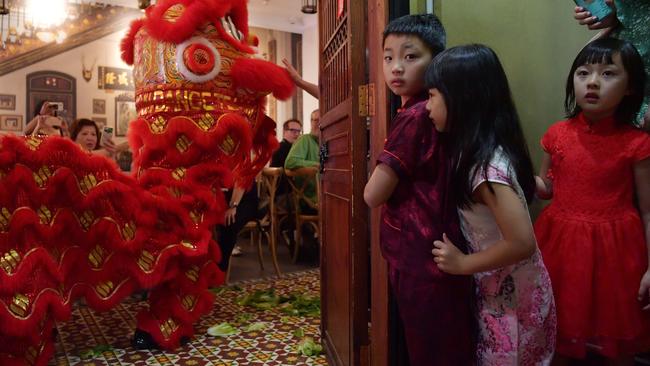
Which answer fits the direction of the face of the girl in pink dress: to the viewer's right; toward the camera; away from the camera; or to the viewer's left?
to the viewer's left

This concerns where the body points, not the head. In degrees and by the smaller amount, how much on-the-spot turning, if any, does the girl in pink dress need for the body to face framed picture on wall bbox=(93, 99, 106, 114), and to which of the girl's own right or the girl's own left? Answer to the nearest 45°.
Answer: approximately 45° to the girl's own right

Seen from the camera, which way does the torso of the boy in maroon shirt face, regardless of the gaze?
to the viewer's left

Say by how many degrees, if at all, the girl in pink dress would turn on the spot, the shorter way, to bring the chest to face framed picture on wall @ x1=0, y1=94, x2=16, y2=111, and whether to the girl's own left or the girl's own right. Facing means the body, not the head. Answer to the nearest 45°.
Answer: approximately 45° to the girl's own right

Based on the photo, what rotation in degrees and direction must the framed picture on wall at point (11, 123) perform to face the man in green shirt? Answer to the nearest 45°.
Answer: approximately 45° to its left

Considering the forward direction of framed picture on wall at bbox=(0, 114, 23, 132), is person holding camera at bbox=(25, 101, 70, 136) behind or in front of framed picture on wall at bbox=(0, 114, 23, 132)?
in front

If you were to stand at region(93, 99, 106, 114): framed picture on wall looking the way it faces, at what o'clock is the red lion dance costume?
The red lion dance costume is roughly at 12 o'clock from the framed picture on wall.

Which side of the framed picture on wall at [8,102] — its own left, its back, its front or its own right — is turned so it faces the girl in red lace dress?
front

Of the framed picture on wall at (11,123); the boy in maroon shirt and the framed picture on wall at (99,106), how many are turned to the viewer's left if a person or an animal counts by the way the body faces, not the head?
1

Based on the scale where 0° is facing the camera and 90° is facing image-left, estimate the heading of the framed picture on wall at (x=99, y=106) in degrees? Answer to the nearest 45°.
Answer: approximately 0°

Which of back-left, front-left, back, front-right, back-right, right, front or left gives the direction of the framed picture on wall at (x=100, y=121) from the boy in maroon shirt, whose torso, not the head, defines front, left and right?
front-right

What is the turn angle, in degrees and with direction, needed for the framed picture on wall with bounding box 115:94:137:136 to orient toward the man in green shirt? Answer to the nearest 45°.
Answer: approximately 45° to its left
